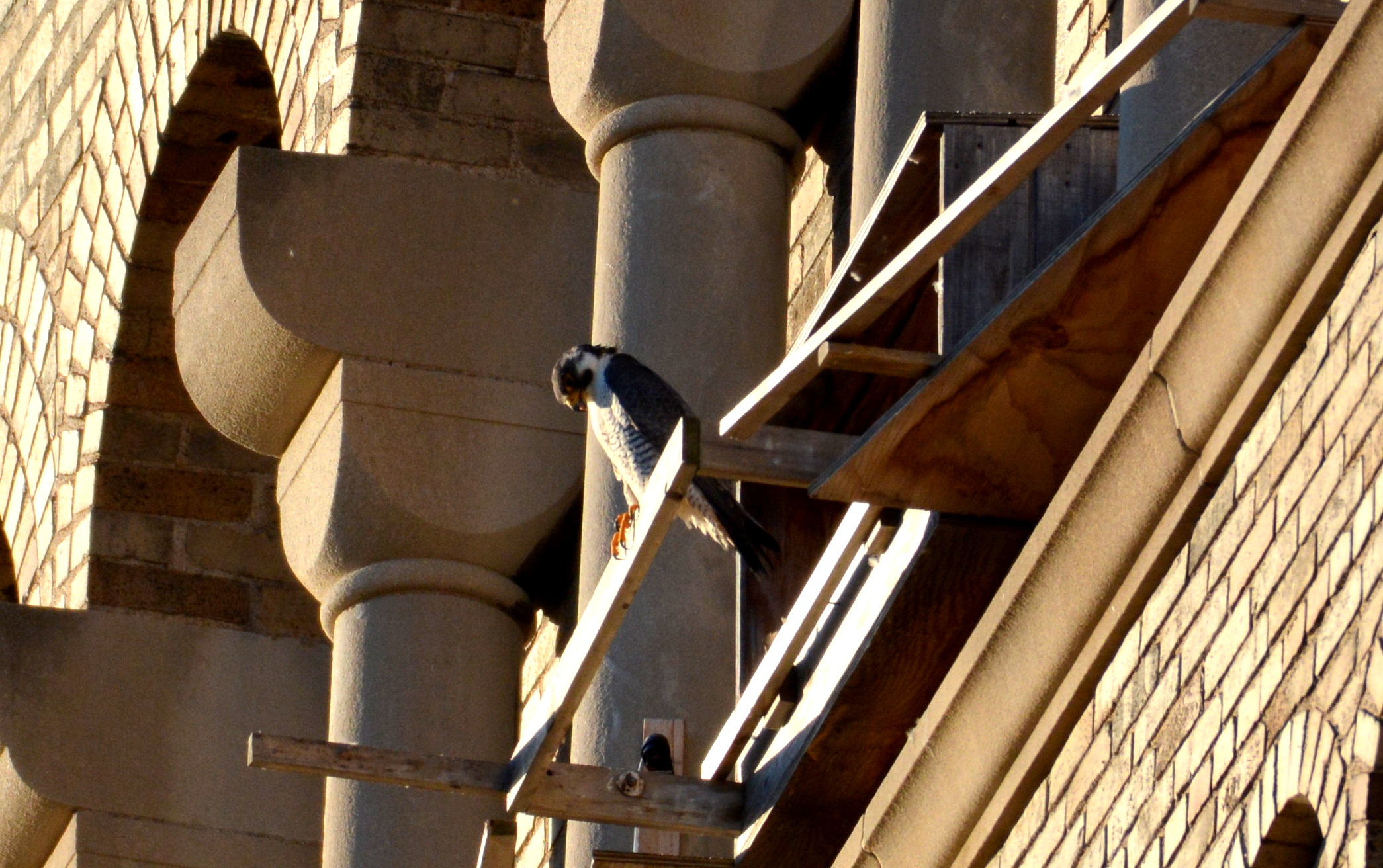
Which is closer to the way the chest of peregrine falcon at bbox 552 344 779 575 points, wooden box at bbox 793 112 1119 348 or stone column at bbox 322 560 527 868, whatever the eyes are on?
the stone column

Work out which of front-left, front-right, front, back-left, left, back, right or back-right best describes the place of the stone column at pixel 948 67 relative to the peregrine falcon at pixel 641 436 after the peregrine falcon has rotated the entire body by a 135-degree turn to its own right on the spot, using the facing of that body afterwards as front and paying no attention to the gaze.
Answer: right

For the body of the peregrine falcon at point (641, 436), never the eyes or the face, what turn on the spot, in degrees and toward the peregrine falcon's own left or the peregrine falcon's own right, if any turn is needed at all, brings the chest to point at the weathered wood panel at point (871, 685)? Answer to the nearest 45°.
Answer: approximately 135° to the peregrine falcon's own left

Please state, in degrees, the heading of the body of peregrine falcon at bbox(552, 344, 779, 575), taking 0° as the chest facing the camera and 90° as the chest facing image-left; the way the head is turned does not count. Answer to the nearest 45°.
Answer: approximately 90°

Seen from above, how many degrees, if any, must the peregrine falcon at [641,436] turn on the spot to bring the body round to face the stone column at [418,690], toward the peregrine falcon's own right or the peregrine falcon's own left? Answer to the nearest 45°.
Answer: approximately 45° to the peregrine falcon's own right
